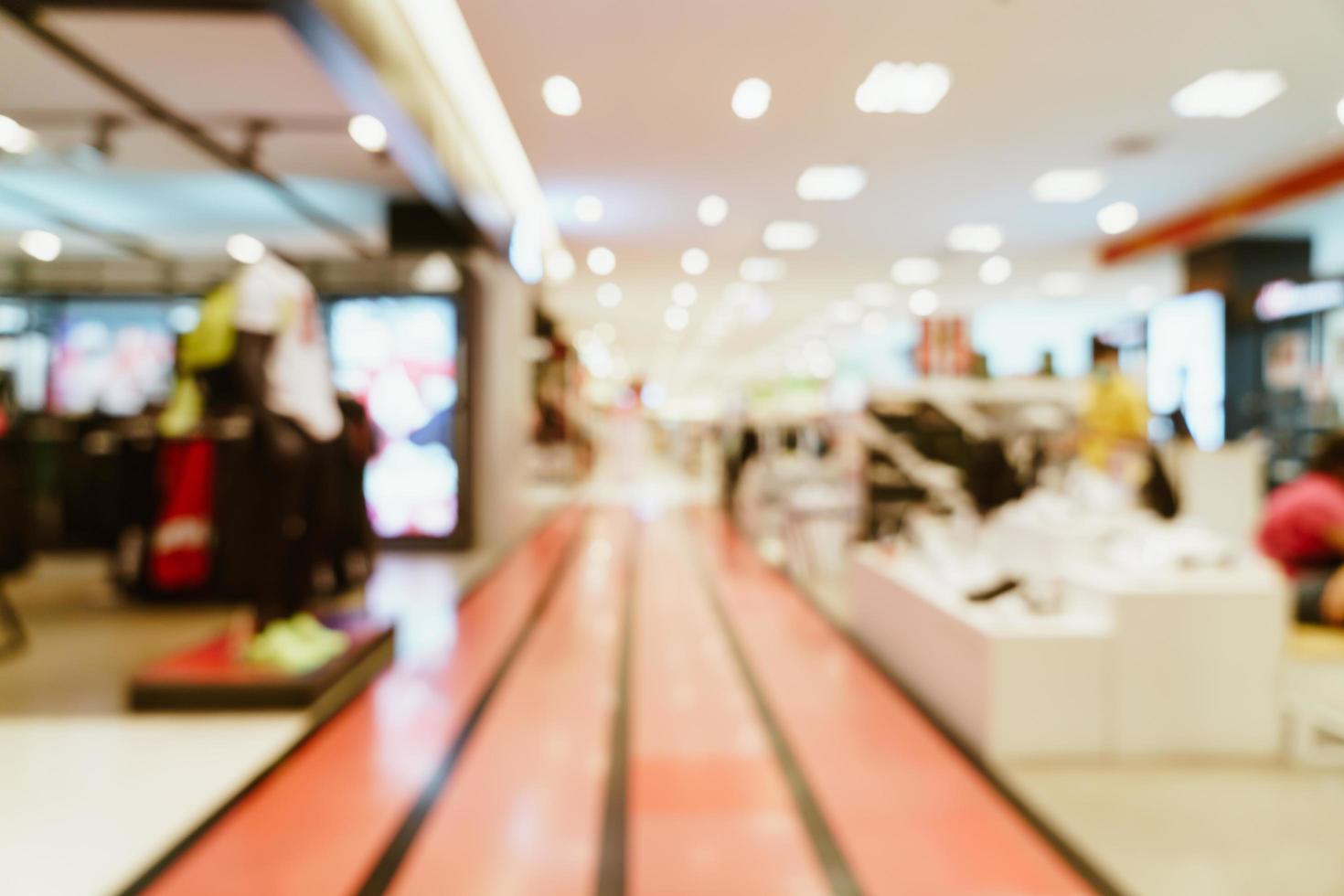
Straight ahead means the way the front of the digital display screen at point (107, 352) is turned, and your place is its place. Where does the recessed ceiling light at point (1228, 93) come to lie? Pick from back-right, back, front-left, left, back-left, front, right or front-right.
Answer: front-left

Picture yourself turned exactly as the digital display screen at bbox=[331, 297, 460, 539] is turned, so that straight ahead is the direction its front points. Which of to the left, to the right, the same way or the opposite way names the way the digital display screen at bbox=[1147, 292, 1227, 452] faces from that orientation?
the same way

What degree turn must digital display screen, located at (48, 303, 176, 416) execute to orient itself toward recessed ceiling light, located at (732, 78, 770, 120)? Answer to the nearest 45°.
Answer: approximately 45° to its left

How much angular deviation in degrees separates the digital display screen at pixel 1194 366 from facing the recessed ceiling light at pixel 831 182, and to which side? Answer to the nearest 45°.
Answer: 0° — it already faces it

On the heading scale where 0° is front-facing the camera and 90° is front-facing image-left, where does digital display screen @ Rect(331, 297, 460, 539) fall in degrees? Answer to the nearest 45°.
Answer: approximately 0°

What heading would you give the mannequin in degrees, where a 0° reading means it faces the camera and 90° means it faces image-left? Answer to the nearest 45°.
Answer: approximately 315°

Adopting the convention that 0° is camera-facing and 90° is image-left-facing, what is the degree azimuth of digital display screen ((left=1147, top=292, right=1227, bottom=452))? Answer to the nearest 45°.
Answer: approximately 45°

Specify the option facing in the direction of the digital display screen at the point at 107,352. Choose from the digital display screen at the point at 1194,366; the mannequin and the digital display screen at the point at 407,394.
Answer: the digital display screen at the point at 1194,366

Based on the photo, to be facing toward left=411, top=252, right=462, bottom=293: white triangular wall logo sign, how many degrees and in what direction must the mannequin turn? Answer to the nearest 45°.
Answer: approximately 135° to its left

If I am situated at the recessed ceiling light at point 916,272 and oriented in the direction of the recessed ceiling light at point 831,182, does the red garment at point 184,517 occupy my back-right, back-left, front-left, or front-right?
front-right

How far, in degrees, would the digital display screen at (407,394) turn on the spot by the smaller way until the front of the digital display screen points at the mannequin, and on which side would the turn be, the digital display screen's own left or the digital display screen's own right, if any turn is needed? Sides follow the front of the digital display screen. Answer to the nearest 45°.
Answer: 0° — it already faces it

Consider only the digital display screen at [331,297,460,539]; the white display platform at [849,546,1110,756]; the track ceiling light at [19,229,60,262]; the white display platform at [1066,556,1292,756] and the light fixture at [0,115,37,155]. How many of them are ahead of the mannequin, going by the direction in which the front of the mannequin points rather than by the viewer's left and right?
2

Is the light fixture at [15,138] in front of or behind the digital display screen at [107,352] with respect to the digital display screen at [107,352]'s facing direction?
in front

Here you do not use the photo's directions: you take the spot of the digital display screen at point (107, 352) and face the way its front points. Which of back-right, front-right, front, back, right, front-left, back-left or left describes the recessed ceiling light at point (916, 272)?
left
